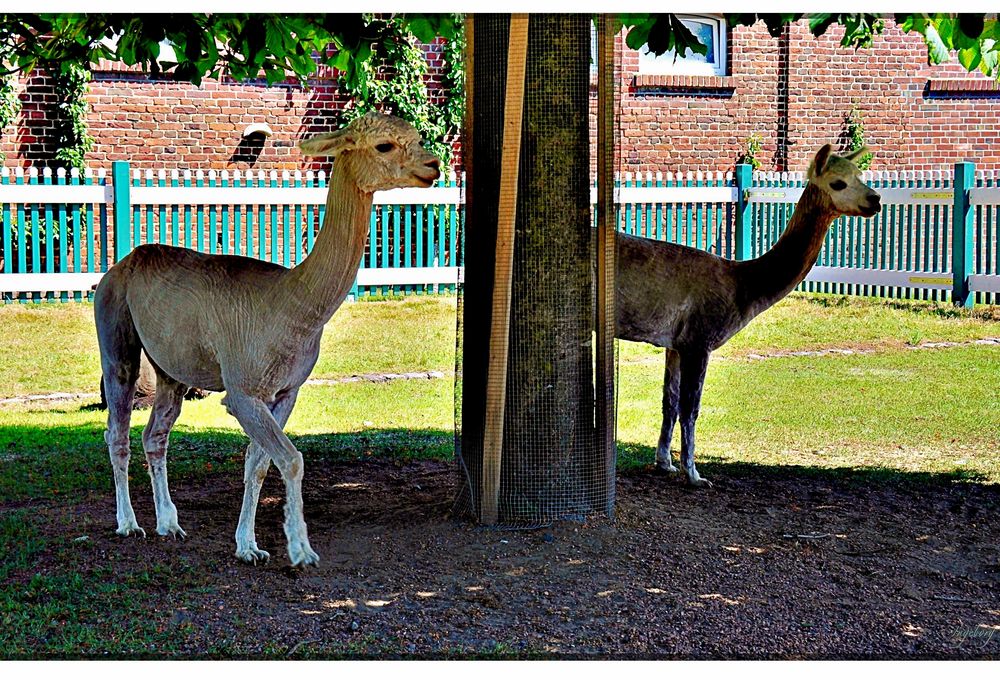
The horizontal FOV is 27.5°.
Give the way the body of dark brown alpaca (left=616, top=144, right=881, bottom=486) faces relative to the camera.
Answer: to the viewer's right

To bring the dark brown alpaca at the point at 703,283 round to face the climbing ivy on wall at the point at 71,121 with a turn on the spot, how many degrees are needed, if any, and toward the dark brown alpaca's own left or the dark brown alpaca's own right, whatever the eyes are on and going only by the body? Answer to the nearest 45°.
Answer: approximately 135° to the dark brown alpaca's own left

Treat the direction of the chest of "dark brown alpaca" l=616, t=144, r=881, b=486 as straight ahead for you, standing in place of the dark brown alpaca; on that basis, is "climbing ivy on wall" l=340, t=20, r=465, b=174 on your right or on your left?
on your left
